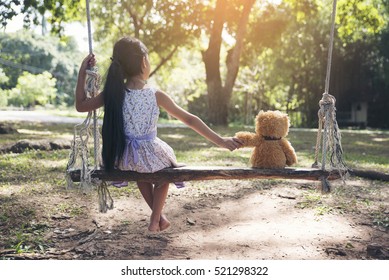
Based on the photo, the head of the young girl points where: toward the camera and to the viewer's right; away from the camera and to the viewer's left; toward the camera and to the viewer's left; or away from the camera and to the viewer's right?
away from the camera and to the viewer's right

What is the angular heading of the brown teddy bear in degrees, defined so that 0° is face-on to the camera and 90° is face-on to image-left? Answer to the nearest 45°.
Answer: approximately 180°
